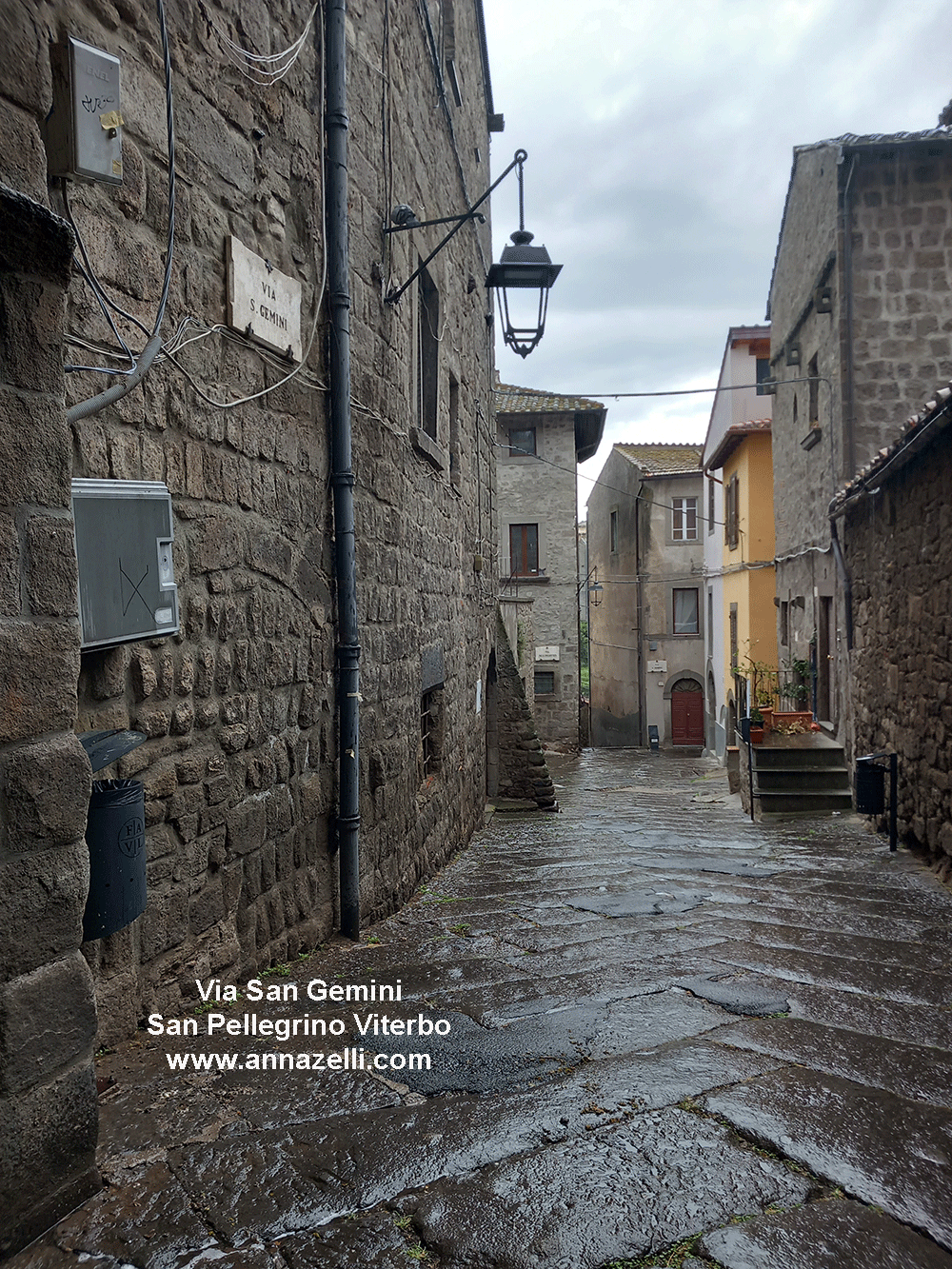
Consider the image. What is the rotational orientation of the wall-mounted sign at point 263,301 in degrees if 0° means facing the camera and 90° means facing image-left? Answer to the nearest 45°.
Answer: approximately 315°

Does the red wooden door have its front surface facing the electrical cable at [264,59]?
yes

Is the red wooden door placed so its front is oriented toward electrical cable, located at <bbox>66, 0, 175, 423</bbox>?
yes

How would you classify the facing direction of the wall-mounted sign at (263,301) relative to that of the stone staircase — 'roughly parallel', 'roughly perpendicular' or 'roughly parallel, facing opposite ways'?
roughly perpendicular

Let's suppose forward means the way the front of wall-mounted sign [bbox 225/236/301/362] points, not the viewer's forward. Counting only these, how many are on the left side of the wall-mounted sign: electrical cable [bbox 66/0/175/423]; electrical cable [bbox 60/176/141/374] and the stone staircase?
1

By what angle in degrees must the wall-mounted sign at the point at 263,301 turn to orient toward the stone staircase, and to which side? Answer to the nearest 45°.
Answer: approximately 90° to its left

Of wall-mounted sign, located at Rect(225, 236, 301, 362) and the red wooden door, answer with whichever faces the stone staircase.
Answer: the red wooden door

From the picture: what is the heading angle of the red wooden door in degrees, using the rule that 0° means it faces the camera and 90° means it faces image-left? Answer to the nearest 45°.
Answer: approximately 0°
